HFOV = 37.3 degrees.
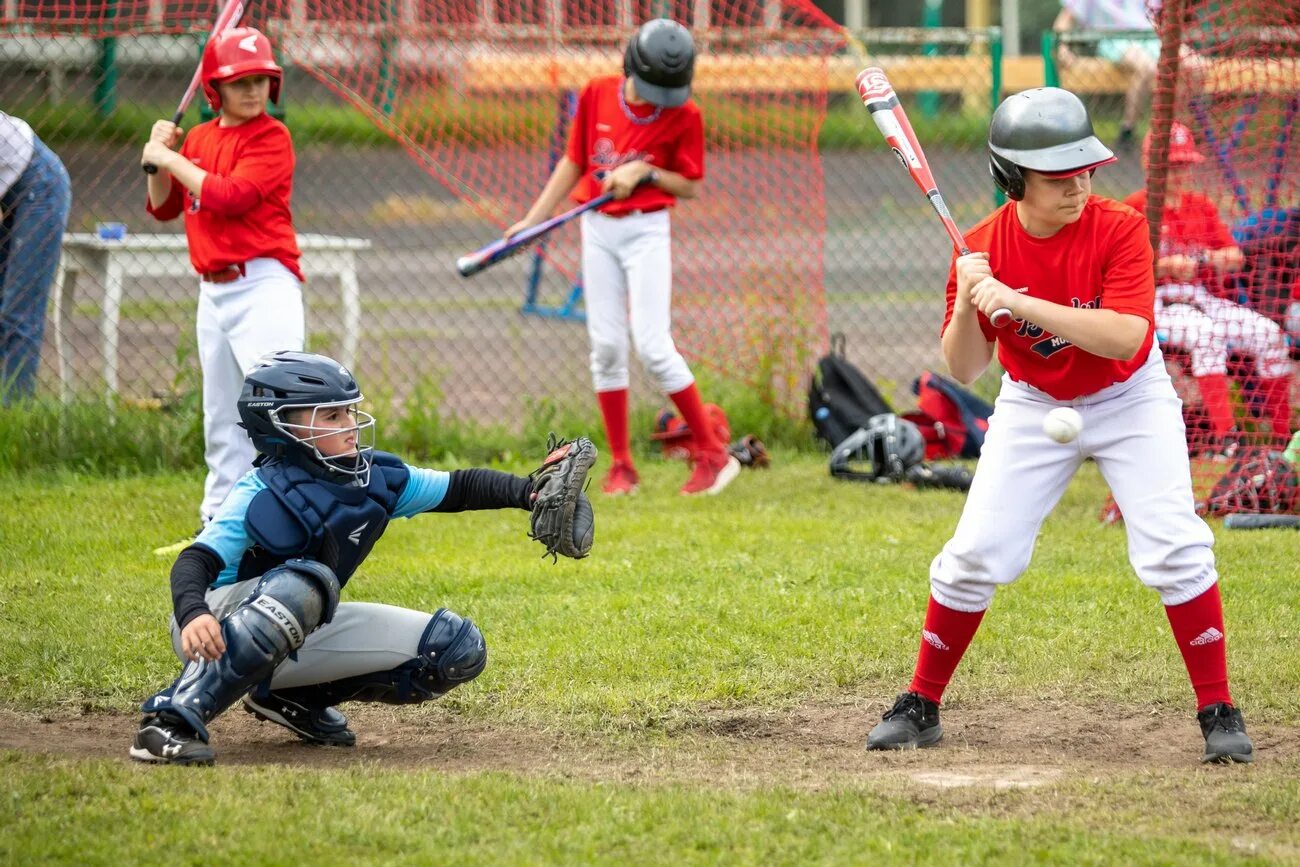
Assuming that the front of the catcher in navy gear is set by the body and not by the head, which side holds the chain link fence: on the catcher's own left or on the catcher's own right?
on the catcher's own left

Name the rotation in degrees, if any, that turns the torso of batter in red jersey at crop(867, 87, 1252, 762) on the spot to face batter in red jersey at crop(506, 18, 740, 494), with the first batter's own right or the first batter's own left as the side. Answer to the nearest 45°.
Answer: approximately 135° to the first batter's own right

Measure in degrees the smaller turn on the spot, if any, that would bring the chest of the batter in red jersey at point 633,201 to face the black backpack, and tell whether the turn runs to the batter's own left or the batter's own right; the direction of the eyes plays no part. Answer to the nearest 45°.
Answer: approximately 135° to the batter's own left

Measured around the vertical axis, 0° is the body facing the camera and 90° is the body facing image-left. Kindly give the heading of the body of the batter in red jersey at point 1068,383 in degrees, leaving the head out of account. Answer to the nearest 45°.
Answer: approximately 0°

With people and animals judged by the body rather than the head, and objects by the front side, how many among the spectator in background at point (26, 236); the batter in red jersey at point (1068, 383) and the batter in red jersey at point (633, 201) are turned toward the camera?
2
